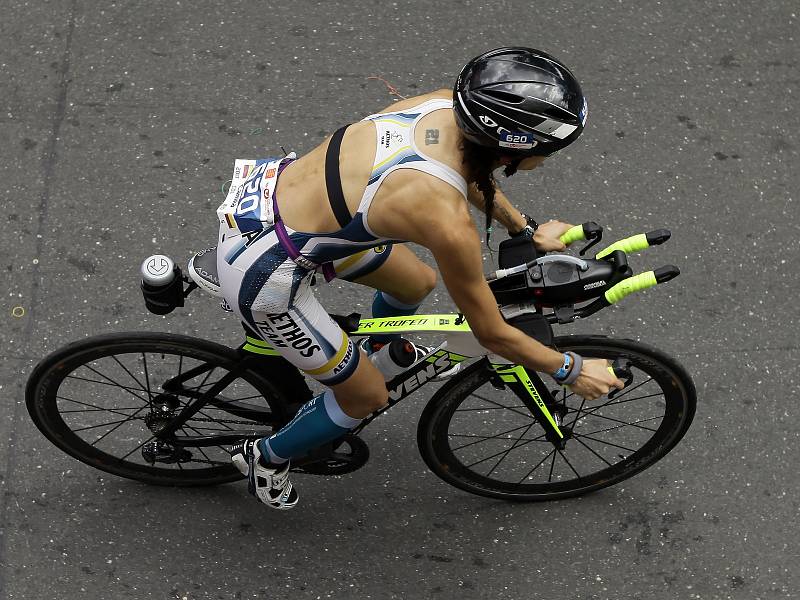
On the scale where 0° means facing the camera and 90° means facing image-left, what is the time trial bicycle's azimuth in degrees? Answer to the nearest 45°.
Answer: approximately 270°

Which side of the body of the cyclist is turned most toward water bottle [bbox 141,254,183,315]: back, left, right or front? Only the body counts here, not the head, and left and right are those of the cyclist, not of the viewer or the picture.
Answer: back

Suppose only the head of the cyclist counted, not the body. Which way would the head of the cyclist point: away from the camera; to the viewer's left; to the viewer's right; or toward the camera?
to the viewer's right

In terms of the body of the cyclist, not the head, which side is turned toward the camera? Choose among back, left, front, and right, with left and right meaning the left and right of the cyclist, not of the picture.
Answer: right
